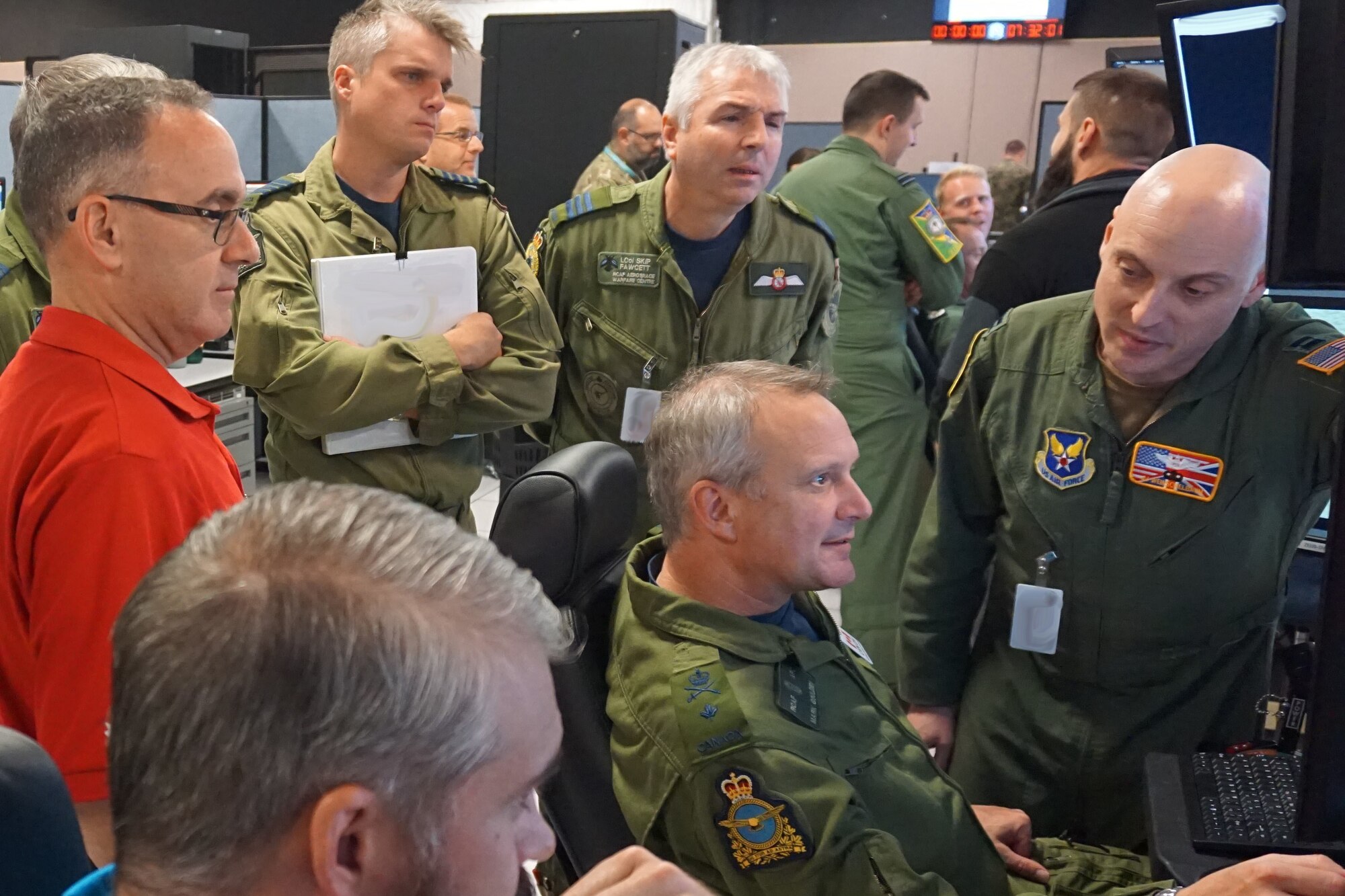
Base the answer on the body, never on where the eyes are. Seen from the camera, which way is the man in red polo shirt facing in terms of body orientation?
to the viewer's right

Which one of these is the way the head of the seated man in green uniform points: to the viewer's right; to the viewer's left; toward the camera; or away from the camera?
to the viewer's right

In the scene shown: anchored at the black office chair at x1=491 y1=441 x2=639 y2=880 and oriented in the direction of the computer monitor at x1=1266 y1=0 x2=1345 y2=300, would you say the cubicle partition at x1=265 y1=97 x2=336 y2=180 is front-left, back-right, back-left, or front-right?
back-left

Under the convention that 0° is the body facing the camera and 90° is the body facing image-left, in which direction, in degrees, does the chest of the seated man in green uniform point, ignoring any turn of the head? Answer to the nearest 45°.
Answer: approximately 270°

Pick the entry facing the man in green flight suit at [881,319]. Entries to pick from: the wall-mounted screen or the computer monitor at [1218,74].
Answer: the wall-mounted screen

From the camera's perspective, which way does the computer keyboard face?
to the viewer's left

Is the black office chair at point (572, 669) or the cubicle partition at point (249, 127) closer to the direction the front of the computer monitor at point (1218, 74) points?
the black office chair

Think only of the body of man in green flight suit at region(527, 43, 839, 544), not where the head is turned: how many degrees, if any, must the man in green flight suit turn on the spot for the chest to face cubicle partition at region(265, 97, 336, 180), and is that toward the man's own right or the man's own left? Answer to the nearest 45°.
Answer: approximately 135° to the man's own right

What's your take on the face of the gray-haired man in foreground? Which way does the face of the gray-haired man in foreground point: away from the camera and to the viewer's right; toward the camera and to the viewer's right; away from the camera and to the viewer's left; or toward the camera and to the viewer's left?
away from the camera and to the viewer's right

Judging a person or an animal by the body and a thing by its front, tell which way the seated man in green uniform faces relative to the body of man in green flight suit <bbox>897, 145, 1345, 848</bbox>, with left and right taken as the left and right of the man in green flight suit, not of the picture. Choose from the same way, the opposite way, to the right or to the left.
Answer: to the left

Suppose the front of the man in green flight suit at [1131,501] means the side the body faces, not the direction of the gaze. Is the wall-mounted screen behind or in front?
behind
